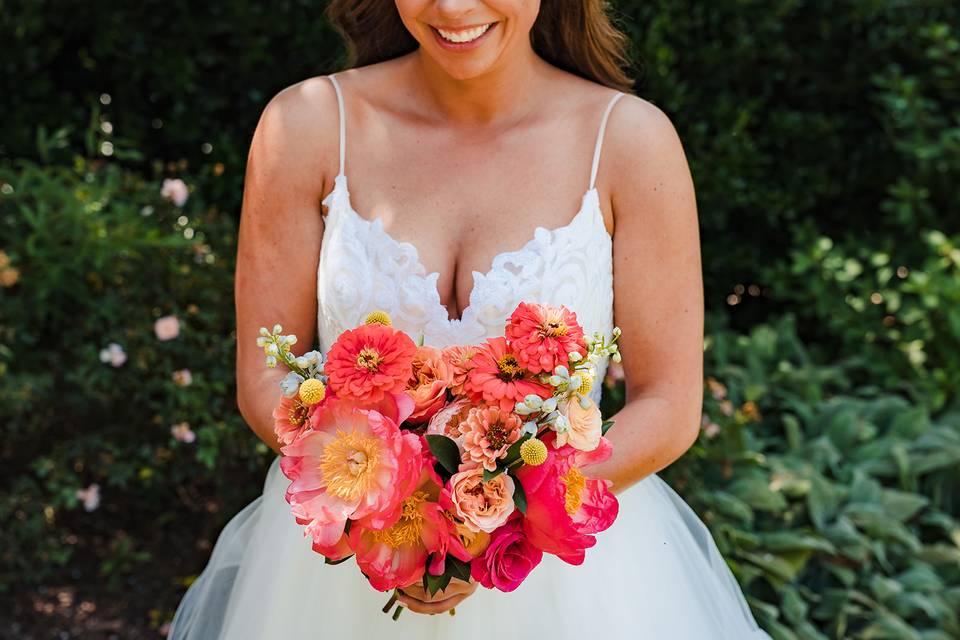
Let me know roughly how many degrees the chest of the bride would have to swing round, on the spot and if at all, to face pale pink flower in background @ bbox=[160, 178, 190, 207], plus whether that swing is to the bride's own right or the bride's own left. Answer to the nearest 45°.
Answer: approximately 135° to the bride's own right

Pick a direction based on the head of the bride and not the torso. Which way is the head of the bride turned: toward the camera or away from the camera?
toward the camera

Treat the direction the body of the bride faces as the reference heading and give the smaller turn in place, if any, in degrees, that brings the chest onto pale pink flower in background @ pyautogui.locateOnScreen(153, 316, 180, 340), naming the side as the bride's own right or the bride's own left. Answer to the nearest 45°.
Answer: approximately 135° to the bride's own right

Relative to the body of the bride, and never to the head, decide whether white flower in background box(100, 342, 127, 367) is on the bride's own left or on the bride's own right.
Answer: on the bride's own right

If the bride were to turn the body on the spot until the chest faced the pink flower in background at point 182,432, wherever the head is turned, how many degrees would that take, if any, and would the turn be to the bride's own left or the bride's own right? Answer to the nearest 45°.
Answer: approximately 135° to the bride's own right

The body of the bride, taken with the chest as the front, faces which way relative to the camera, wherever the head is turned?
toward the camera
